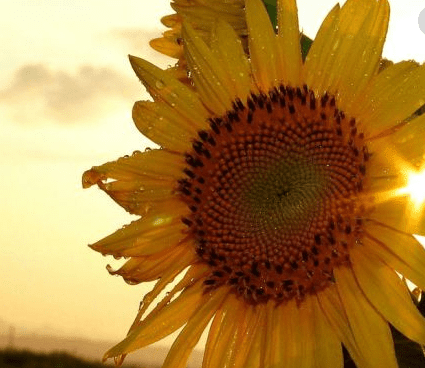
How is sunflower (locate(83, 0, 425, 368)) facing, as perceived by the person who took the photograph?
facing the viewer
